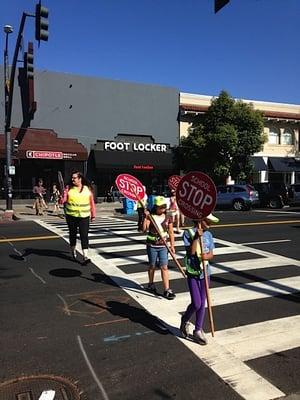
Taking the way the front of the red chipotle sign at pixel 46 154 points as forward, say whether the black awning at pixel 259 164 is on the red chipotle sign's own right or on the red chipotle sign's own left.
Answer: on the red chipotle sign's own left

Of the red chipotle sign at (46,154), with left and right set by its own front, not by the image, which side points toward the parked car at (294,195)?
left

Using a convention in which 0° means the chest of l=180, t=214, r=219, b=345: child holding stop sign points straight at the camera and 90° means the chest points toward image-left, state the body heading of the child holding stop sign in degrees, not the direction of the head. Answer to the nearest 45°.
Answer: approximately 315°

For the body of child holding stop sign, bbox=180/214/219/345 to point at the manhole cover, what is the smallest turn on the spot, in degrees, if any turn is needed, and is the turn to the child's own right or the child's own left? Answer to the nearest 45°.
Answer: approximately 90° to the child's own right

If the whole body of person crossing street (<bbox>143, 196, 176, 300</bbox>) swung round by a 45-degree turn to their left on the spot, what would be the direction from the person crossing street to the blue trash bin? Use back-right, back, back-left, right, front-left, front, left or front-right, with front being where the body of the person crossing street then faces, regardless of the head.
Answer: left

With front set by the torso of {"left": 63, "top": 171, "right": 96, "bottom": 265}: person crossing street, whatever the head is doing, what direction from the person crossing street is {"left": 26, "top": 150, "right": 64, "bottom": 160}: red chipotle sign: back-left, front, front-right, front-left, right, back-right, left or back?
back

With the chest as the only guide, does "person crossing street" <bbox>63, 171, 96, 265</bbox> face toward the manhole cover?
yes

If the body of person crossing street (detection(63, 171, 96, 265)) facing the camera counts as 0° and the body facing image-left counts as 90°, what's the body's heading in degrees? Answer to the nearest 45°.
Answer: approximately 0°

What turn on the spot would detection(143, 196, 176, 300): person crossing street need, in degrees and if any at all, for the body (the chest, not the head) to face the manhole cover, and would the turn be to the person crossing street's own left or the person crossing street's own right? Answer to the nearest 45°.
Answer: approximately 45° to the person crossing street's own right

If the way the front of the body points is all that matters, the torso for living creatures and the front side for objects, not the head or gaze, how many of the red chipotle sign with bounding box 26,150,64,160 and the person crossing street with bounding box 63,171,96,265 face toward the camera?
2

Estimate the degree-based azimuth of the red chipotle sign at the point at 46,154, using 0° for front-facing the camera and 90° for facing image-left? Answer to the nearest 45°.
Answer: approximately 0°

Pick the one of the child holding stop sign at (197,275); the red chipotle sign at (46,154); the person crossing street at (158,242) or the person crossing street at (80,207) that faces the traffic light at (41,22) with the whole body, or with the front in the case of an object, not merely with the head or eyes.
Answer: the red chipotle sign

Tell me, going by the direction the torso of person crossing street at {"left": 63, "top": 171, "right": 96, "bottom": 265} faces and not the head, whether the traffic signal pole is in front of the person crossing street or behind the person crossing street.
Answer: behind
